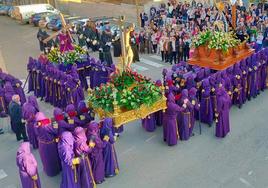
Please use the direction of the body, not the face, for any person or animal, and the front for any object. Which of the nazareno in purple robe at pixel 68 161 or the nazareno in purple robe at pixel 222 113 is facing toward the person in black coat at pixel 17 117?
the nazareno in purple robe at pixel 222 113

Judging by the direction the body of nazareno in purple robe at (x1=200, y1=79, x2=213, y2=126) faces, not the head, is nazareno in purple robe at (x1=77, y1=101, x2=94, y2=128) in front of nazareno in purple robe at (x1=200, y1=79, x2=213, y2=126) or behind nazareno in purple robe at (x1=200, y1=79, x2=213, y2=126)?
in front

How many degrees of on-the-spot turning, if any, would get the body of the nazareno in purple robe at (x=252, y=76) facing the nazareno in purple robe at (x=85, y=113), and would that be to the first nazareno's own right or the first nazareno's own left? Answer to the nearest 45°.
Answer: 0° — they already face them

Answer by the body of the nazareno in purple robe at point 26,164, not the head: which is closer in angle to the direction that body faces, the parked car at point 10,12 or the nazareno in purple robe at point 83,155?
the nazareno in purple robe

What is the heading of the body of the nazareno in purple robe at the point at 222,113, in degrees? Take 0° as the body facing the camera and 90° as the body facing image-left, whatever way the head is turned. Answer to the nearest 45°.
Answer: approximately 90°

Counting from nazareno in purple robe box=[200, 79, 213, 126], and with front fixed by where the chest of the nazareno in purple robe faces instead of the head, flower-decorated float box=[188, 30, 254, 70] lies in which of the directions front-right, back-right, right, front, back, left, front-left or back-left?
back-right
